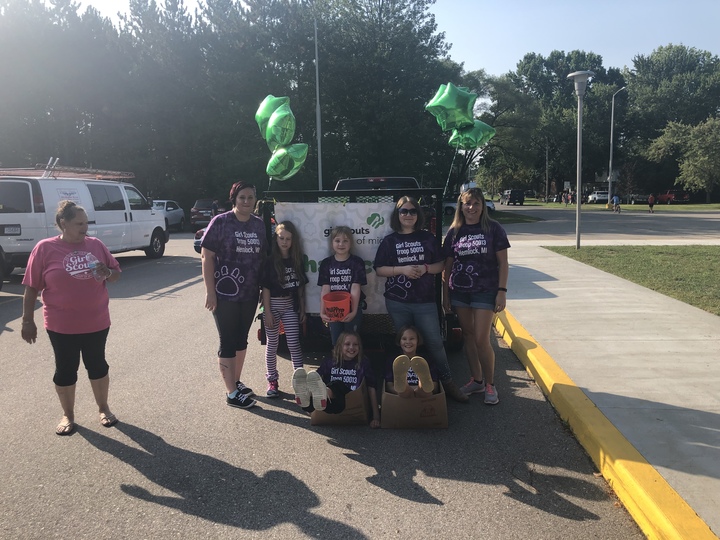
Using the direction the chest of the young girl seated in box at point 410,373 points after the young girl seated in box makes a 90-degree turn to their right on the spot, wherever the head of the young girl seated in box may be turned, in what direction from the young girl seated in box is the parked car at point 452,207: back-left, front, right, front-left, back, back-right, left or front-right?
right

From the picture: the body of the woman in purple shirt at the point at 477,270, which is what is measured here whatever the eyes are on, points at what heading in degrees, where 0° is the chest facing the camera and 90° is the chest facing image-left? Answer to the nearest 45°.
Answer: approximately 0°

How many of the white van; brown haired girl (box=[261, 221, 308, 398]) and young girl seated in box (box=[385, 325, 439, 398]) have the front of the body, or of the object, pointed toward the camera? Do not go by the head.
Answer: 2

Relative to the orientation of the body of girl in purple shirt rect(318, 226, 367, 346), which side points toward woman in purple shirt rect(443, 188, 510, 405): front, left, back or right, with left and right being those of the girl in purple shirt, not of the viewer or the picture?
left

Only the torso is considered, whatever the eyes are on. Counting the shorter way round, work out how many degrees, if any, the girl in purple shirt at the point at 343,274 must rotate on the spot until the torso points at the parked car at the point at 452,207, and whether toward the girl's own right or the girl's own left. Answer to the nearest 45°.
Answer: approximately 180°
